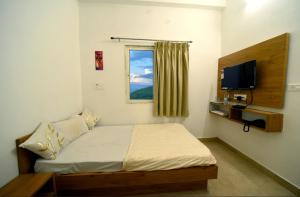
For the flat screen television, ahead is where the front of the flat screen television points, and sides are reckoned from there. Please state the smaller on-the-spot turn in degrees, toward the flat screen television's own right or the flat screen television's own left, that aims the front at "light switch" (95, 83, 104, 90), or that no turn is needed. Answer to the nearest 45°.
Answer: approximately 45° to the flat screen television's own right

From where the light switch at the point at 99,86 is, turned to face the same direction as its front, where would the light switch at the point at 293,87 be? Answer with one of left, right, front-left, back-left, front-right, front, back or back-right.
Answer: front-left

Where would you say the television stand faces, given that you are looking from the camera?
facing the viewer and to the left of the viewer

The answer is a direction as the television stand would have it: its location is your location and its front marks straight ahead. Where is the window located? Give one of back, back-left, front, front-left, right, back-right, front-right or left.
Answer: front-right

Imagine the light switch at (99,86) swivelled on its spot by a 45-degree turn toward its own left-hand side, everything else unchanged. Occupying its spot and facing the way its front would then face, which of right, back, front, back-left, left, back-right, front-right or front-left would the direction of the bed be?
front-right

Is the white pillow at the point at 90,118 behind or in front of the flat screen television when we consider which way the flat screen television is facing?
in front

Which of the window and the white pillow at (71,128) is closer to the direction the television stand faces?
the white pillow

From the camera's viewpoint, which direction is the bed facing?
to the viewer's right

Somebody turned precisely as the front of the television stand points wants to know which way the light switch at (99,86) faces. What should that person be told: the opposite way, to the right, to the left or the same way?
to the left

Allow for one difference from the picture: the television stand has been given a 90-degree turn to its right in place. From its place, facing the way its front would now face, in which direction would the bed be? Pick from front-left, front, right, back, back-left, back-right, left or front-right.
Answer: left
